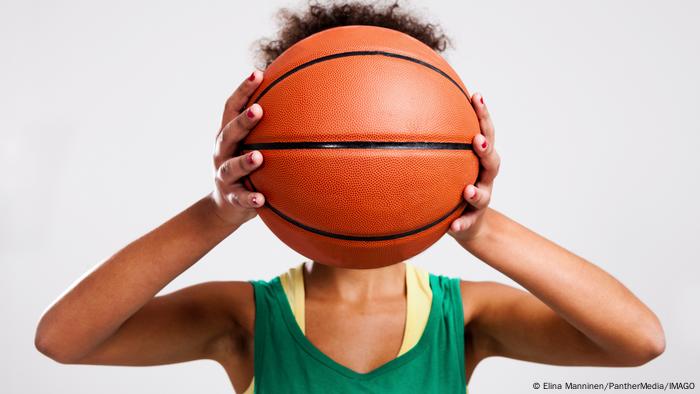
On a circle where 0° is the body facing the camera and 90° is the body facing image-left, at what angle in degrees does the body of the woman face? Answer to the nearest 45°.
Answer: approximately 0°
